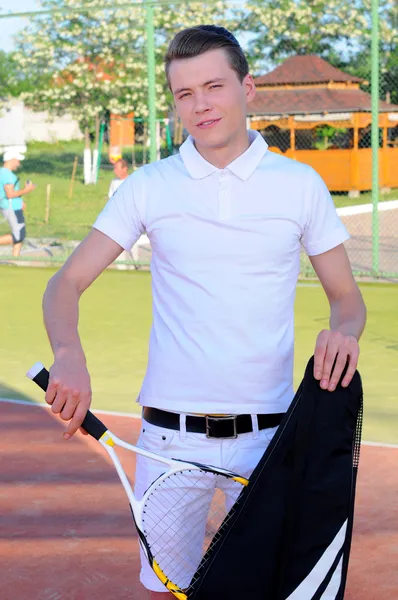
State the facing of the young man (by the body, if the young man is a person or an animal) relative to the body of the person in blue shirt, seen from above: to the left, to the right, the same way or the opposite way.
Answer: to the right

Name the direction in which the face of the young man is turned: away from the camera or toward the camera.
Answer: toward the camera

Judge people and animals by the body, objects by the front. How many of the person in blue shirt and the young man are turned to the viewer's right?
1

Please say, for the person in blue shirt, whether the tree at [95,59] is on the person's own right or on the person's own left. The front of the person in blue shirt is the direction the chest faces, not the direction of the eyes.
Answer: on the person's own left

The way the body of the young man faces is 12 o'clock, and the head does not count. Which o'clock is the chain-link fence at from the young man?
The chain-link fence is roughly at 6 o'clock from the young man.

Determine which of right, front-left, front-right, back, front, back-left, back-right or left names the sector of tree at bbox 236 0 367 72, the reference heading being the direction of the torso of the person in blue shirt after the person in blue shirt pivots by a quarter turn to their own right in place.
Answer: back-left

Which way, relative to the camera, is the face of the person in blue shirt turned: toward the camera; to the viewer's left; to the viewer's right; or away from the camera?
to the viewer's right

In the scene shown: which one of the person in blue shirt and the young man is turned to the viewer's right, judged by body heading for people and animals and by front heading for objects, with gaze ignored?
the person in blue shirt

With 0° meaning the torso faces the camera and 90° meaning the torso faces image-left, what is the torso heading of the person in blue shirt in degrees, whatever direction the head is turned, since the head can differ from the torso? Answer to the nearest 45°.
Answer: approximately 270°

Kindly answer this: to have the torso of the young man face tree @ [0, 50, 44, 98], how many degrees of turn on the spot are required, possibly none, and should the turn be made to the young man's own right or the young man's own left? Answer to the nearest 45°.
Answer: approximately 180°

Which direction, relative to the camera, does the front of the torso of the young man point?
toward the camera

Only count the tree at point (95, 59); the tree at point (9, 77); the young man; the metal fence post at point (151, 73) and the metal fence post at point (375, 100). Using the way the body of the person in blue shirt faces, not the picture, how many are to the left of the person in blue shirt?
2

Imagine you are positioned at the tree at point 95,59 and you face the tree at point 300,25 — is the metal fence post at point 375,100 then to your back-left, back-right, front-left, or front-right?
front-right

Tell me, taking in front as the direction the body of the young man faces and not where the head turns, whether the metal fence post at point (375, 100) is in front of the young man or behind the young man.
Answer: behind

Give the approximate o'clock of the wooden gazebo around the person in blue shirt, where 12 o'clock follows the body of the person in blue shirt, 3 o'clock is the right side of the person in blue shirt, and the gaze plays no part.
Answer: The wooden gazebo is roughly at 10 o'clock from the person in blue shirt.

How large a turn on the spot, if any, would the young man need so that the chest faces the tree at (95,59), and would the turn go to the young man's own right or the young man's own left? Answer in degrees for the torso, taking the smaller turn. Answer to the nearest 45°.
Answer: approximately 180°

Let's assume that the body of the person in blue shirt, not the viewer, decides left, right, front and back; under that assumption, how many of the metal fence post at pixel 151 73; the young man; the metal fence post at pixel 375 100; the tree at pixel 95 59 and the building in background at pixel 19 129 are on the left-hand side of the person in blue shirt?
2
